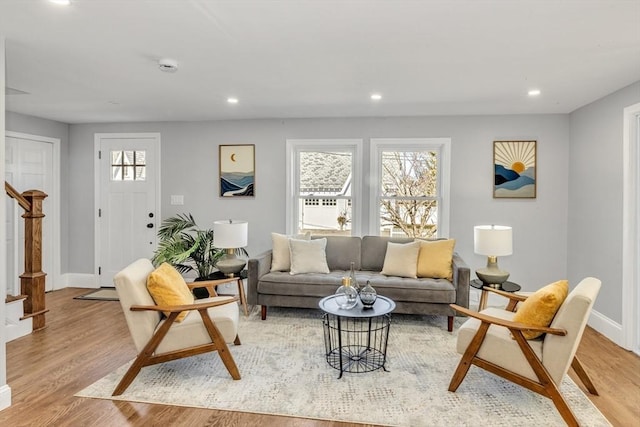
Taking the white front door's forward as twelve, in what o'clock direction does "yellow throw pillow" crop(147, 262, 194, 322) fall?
The yellow throw pillow is roughly at 12 o'clock from the white front door.

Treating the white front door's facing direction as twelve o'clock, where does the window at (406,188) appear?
The window is roughly at 10 o'clock from the white front door.

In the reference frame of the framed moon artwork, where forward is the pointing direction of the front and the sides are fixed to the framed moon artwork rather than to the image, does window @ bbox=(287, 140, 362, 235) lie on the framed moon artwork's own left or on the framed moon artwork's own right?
on the framed moon artwork's own left

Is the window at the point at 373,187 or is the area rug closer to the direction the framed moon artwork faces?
the area rug

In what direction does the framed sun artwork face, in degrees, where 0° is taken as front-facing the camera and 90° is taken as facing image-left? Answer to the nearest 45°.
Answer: approximately 0°

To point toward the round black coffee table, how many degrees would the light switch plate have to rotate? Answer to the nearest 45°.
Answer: approximately 45° to its left
